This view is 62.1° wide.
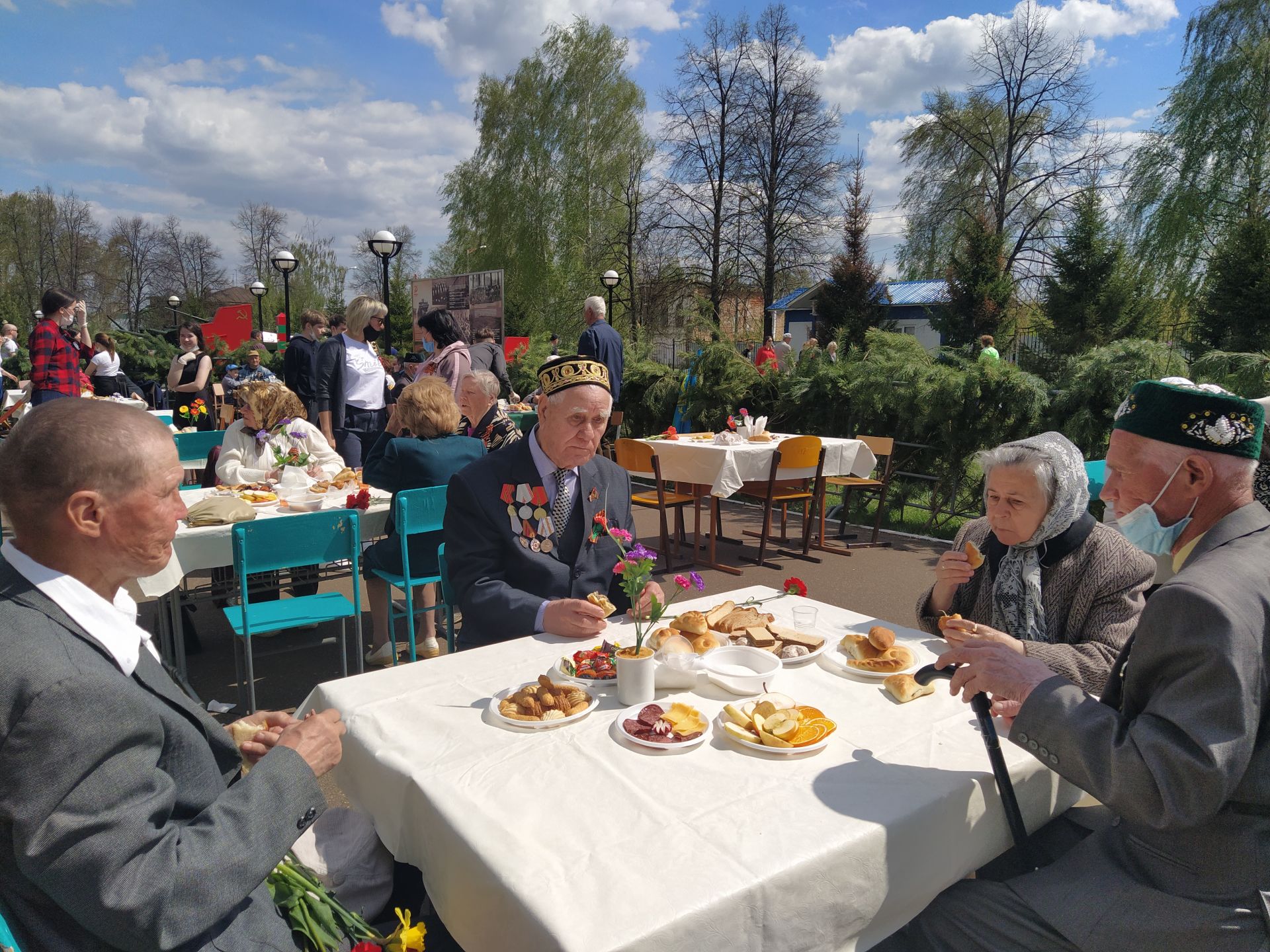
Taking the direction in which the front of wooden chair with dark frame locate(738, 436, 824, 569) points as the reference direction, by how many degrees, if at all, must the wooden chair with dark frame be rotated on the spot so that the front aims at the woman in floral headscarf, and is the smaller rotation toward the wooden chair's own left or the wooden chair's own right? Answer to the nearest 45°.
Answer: approximately 90° to the wooden chair's own left

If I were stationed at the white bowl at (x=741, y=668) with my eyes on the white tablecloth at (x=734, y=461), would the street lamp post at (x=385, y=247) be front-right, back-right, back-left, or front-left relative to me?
front-left

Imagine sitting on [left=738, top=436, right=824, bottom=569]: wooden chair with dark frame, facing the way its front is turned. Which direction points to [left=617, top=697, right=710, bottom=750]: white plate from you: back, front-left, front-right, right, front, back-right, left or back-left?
back-left

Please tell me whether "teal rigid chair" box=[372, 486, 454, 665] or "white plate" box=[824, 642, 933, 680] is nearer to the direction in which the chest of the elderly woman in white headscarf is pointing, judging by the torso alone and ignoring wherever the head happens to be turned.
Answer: the white plate

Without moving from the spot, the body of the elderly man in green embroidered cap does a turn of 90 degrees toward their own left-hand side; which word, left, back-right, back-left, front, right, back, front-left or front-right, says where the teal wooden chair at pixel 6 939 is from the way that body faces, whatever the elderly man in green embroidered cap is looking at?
front-right

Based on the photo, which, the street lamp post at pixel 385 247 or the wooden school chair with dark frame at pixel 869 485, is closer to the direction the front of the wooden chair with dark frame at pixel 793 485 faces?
the street lamp post

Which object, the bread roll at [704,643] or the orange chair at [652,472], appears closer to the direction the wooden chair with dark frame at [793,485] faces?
the orange chair

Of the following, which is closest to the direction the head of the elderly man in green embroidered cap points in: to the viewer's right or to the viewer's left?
to the viewer's left

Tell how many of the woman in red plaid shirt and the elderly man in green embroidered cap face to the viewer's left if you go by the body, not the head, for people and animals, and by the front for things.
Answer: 1

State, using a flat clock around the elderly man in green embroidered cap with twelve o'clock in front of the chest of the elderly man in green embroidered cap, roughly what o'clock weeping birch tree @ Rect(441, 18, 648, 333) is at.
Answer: The weeping birch tree is roughly at 2 o'clock from the elderly man in green embroidered cap.

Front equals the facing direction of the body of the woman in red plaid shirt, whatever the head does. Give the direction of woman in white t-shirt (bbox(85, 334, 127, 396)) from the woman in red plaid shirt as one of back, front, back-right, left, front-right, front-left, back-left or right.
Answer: left

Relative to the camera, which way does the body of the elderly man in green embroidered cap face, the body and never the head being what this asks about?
to the viewer's left
